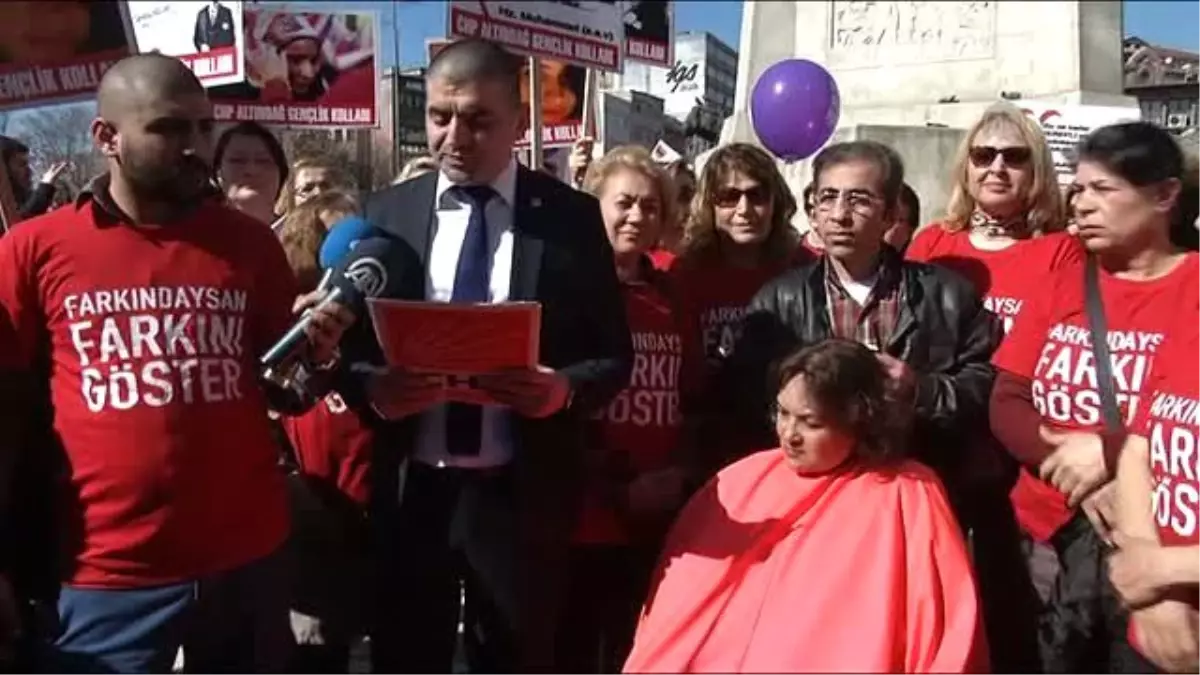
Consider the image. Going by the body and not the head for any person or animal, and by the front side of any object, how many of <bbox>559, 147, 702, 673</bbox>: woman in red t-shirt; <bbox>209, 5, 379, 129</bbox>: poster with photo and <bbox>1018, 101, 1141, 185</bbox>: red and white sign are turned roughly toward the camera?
3

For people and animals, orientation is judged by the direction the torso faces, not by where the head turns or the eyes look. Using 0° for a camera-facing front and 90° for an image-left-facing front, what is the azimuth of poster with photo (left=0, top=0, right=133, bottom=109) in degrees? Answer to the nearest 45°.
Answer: approximately 0°

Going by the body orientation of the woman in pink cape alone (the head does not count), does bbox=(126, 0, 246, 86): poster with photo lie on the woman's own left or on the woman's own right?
on the woman's own right

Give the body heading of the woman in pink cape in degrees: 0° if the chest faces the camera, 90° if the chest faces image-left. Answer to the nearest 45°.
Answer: approximately 45°

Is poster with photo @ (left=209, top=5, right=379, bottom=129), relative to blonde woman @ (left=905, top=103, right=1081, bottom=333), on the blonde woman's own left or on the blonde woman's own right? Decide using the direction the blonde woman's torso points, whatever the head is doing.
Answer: on the blonde woman's own right

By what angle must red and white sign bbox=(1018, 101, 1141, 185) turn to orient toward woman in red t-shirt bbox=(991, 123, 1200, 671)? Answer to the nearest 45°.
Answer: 0° — it already faces them
